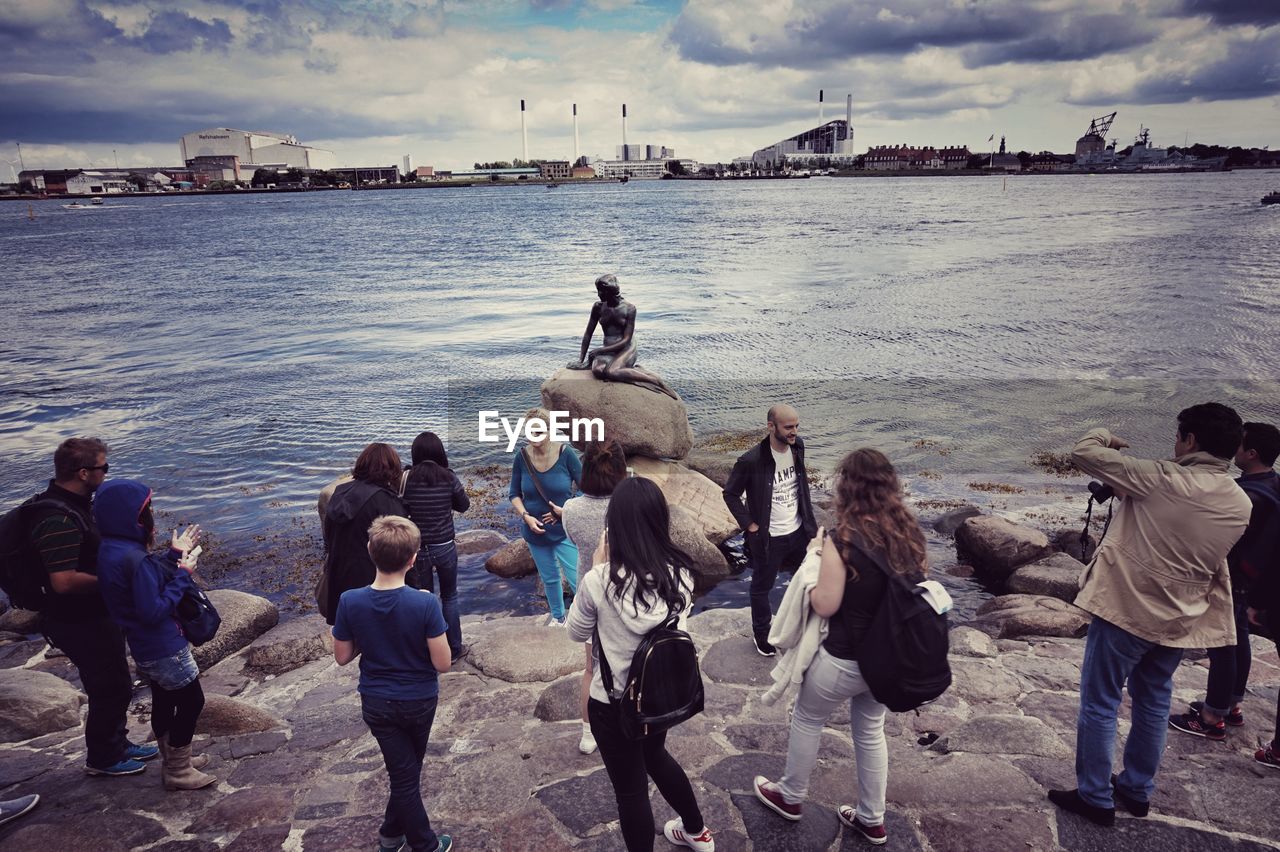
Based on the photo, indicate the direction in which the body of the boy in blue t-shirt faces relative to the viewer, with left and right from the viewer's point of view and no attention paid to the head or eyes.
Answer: facing away from the viewer

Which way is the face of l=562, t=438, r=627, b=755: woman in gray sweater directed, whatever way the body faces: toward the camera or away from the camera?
away from the camera

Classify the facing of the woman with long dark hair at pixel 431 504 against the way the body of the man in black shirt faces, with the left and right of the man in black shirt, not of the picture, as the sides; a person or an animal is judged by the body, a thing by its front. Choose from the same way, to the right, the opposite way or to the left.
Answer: to the left

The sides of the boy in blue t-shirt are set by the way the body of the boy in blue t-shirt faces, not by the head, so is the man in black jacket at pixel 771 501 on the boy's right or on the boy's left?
on the boy's right

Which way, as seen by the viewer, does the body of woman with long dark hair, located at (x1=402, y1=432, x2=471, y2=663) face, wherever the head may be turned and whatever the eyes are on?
away from the camera

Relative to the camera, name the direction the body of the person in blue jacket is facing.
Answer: to the viewer's right

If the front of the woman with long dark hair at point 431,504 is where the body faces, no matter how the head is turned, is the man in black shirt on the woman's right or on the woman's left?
on the woman's left

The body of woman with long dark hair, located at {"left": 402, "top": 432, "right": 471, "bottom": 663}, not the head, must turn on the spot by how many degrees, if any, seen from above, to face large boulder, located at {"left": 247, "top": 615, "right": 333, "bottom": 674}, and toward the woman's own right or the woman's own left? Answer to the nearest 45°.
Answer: approximately 45° to the woman's own left

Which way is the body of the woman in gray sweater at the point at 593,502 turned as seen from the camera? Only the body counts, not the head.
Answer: away from the camera

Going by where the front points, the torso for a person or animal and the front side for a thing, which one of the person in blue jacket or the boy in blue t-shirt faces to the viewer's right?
the person in blue jacket

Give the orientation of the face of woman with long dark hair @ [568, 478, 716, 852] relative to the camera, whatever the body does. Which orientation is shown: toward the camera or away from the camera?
away from the camera
